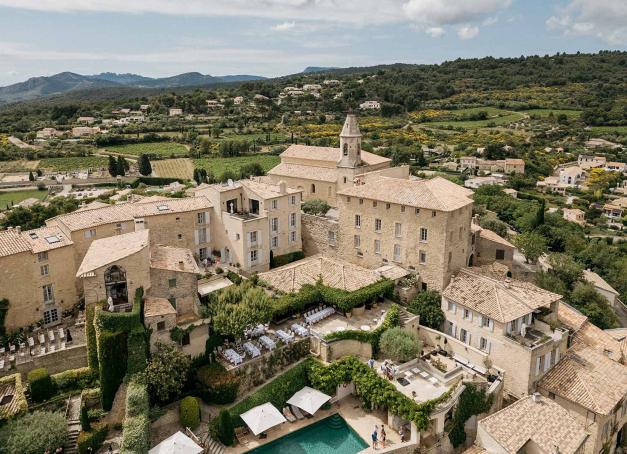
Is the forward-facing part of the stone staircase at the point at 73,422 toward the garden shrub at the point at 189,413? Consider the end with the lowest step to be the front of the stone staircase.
no

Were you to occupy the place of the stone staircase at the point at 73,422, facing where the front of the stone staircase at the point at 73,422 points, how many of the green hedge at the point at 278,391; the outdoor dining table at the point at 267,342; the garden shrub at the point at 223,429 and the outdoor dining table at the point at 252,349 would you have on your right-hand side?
0

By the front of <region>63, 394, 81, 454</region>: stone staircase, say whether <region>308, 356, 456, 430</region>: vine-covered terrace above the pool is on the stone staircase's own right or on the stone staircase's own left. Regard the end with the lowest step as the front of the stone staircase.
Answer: on the stone staircase's own left

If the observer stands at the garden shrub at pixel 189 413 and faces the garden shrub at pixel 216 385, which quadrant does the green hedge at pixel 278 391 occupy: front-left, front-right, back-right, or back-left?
front-right

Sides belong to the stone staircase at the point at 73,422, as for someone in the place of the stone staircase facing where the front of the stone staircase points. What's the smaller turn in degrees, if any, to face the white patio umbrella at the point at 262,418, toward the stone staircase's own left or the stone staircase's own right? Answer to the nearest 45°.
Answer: approximately 90° to the stone staircase's own left

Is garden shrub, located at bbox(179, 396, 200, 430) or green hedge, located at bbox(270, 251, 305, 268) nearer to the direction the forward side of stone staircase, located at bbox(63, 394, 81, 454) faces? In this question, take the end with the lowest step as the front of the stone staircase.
the garden shrub

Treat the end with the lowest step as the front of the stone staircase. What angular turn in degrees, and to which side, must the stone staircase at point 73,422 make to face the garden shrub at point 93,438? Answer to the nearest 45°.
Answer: approximately 45° to its left

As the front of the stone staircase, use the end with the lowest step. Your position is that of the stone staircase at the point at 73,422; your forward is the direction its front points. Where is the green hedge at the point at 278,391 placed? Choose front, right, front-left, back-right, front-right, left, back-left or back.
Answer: left

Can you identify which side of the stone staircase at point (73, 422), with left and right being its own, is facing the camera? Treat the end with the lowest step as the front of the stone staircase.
front

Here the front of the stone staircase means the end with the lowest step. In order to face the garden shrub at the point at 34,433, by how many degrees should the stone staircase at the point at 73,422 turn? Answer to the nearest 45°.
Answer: approximately 45° to its right

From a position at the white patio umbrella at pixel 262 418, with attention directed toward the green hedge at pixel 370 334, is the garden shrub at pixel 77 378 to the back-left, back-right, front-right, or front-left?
back-left

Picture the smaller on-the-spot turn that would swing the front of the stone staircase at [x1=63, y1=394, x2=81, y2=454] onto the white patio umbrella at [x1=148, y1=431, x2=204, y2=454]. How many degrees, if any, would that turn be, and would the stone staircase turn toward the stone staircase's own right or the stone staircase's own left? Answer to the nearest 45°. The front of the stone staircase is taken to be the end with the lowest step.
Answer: approximately 45° to the stone staircase's own left

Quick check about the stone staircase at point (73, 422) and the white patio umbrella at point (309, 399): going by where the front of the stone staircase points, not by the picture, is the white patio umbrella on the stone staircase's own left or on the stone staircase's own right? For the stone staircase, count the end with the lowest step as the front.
on the stone staircase's own left

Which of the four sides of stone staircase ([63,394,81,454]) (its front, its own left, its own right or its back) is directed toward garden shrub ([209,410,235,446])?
left

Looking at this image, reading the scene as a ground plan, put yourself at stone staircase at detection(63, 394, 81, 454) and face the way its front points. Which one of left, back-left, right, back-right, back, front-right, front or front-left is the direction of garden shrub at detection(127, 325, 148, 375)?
left

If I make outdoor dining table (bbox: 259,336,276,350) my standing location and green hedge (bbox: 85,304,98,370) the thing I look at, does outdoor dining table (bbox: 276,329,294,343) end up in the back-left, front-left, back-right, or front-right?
back-right

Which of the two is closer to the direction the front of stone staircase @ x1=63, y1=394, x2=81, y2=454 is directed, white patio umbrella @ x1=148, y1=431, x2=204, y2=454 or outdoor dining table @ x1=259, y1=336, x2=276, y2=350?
the white patio umbrella

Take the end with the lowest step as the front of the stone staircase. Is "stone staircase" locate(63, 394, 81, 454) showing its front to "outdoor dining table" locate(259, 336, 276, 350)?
no
